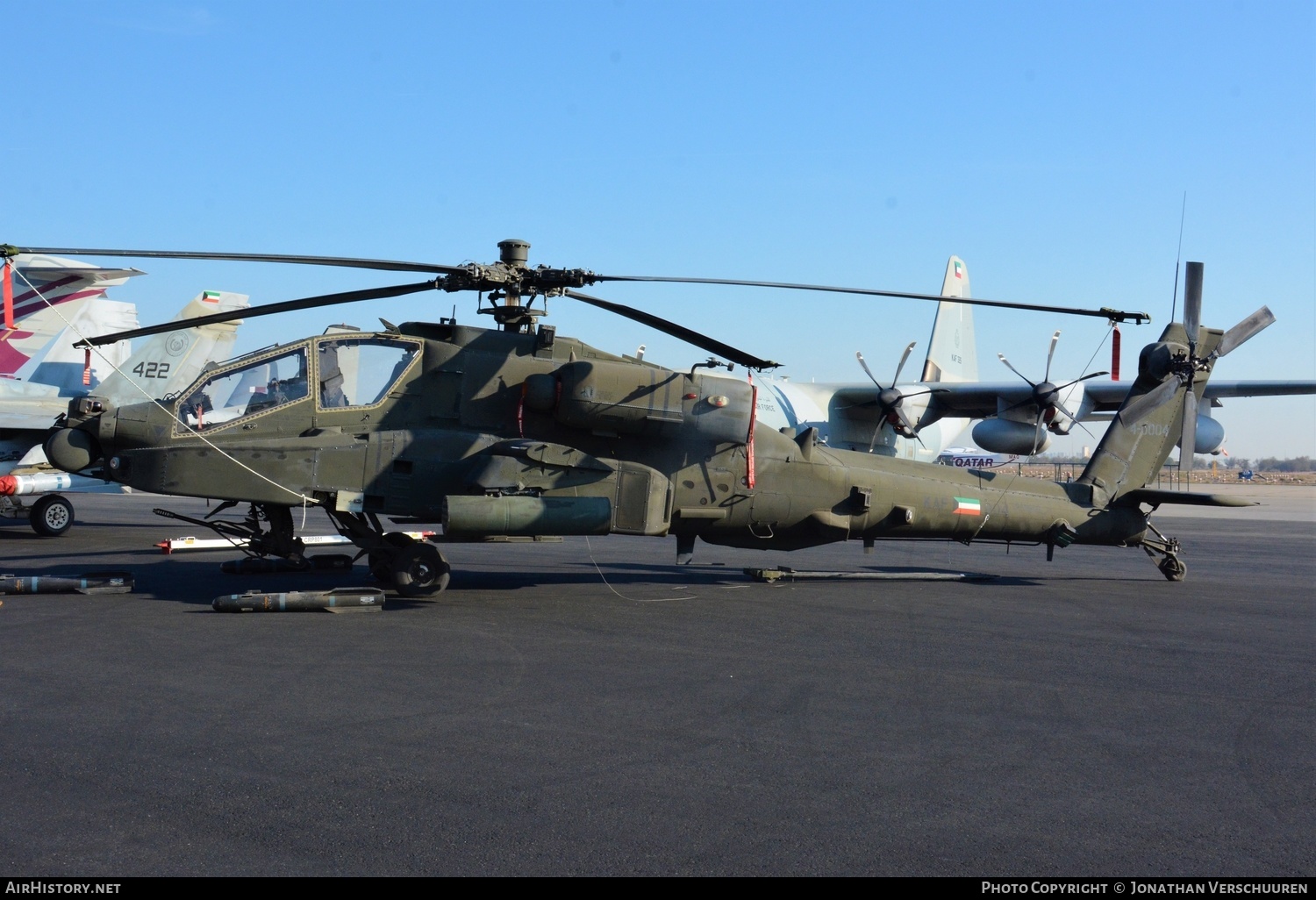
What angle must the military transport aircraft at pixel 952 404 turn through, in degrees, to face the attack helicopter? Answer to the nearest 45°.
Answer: approximately 45° to its left

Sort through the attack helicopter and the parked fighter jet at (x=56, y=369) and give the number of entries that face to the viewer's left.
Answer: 2

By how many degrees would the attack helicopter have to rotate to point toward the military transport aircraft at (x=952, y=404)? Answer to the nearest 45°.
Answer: approximately 135° to its right

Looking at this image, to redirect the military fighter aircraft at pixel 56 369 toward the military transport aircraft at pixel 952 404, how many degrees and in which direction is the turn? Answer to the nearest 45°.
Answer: approximately 180°

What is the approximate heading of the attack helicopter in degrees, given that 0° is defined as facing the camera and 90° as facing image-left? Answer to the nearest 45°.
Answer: approximately 90°

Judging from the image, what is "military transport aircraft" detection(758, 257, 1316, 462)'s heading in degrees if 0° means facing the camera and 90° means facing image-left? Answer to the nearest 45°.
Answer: approximately 45°

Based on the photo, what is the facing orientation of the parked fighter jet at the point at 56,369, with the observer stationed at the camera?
facing to the left of the viewer
